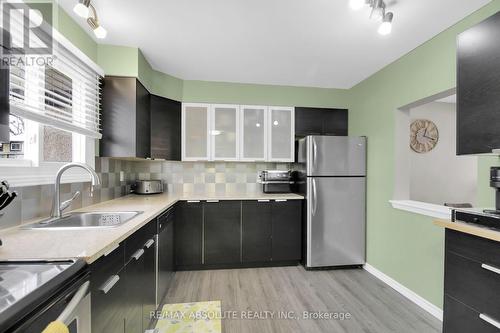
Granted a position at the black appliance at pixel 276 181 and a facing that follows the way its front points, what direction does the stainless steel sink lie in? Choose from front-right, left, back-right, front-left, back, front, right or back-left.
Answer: front-right

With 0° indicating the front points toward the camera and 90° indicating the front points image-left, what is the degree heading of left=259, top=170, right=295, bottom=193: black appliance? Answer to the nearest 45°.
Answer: approximately 0°

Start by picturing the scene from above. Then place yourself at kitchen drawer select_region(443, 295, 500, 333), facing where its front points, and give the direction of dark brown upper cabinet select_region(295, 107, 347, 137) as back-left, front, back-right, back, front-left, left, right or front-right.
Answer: right

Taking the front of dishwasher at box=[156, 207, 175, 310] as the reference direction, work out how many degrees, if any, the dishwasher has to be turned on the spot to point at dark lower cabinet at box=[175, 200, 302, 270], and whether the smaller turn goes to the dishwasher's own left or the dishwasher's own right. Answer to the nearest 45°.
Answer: approximately 45° to the dishwasher's own left

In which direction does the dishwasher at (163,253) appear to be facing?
to the viewer's right

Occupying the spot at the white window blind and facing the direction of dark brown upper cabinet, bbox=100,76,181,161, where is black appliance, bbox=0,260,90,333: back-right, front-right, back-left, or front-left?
back-right

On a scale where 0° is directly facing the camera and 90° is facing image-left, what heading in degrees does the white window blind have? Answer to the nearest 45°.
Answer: approximately 315°

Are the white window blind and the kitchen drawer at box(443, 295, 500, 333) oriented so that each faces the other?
yes

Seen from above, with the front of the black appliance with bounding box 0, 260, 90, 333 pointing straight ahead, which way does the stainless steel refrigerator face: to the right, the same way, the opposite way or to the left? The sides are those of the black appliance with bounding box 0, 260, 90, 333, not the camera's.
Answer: to the right

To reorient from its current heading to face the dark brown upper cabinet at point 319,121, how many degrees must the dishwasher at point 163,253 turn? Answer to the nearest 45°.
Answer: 0° — it already faces it

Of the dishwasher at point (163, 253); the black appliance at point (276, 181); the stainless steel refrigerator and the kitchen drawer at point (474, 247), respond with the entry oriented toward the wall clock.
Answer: the dishwasher

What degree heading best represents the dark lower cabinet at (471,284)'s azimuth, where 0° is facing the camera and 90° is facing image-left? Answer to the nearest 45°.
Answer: approximately 45°

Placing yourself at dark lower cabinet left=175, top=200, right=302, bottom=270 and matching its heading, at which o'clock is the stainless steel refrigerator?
The stainless steel refrigerator is roughly at 9 o'clock from the dark lower cabinet.
